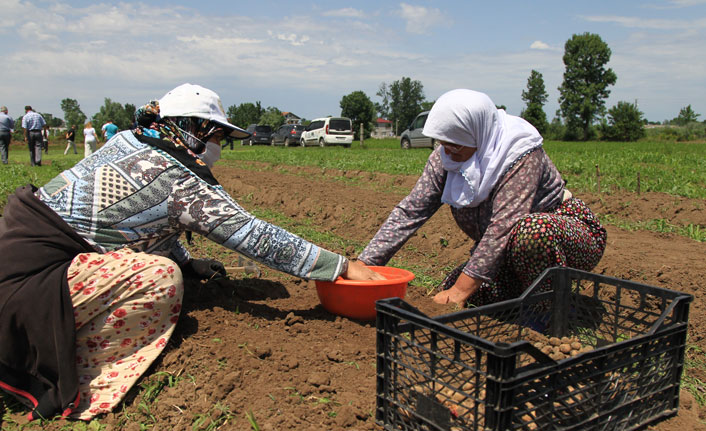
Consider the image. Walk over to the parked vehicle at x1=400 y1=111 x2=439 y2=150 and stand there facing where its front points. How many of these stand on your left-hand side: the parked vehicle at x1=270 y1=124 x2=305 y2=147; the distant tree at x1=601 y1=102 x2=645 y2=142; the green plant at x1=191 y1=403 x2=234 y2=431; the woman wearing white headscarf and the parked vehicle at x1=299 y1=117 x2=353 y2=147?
2

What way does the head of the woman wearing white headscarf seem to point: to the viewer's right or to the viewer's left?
to the viewer's left

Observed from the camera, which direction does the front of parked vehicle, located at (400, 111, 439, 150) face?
facing to the left of the viewer

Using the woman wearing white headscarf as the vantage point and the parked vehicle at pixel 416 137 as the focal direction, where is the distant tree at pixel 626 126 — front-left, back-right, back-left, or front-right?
front-right

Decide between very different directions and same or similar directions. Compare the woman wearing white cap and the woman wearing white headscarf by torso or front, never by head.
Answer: very different directions

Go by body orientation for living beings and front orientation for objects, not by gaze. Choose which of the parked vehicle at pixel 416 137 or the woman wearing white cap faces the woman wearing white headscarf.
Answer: the woman wearing white cap

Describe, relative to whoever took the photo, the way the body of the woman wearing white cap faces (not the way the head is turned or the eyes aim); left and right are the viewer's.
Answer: facing to the right of the viewer

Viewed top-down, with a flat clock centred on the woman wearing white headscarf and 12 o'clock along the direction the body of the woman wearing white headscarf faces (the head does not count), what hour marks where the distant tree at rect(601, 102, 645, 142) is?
The distant tree is roughly at 5 o'clock from the woman wearing white headscarf.

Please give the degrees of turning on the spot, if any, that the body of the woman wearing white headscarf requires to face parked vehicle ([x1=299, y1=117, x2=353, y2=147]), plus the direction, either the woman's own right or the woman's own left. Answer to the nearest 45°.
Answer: approximately 135° to the woman's own right

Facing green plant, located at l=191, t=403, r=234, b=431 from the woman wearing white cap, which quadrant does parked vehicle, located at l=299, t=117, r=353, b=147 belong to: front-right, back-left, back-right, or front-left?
back-left

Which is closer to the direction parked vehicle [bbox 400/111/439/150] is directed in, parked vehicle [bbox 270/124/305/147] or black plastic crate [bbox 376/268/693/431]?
the parked vehicle

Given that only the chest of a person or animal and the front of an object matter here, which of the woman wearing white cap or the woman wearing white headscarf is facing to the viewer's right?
the woman wearing white cap

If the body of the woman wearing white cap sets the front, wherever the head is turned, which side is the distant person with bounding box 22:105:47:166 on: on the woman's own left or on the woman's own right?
on the woman's own left

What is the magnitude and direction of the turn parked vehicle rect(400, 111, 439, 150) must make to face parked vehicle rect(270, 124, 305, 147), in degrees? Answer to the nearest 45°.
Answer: approximately 45° to its right

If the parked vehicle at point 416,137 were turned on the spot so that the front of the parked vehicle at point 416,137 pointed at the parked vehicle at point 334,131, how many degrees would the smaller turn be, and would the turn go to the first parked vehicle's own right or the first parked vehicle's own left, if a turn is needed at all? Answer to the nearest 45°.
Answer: approximately 45° to the first parked vehicle's own right

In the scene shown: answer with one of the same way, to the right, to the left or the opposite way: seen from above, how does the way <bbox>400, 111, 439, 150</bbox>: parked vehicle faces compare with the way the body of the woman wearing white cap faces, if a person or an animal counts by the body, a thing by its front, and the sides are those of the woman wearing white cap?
the opposite way
